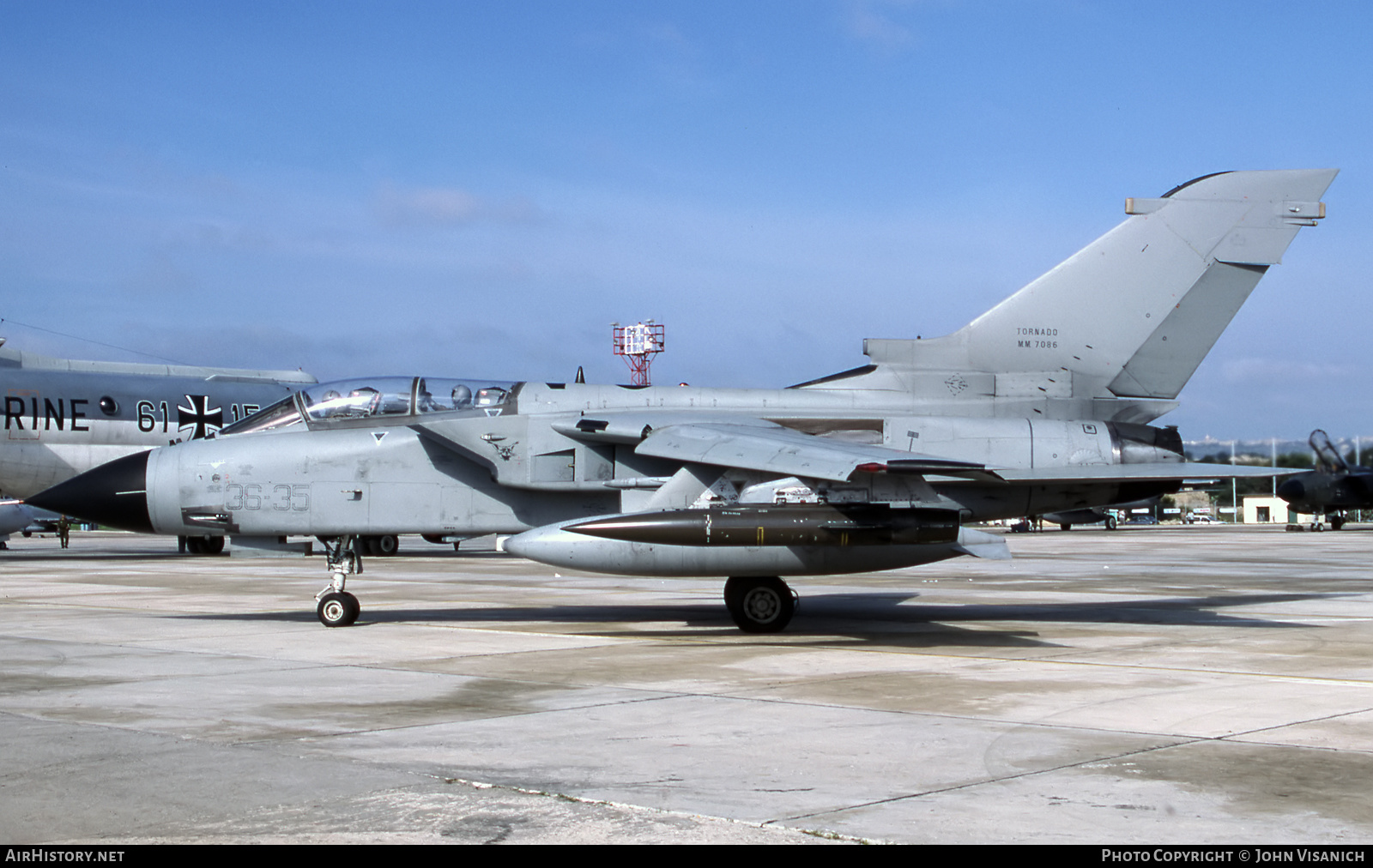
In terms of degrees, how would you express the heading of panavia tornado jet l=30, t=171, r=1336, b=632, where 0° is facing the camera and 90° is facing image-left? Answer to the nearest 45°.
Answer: approximately 90°
